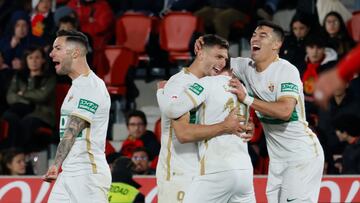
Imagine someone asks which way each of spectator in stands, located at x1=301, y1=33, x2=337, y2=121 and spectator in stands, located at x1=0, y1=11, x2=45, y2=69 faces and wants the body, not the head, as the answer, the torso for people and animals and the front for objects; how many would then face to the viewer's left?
0

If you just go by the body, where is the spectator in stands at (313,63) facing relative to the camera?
toward the camera

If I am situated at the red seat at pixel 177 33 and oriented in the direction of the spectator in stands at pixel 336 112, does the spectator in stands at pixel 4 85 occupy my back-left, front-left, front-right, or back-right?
back-right

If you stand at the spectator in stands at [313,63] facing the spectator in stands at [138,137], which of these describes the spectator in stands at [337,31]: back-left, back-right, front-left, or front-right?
back-right

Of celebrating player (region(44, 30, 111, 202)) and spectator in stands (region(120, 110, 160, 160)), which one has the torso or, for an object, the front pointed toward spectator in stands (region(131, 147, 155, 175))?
spectator in stands (region(120, 110, 160, 160))

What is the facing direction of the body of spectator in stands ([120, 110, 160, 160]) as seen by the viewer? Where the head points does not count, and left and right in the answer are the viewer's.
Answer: facing the viewer
